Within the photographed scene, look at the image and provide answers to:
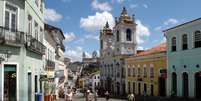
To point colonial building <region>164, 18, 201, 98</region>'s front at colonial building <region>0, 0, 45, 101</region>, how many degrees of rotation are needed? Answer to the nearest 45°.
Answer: approximately 45° to its left

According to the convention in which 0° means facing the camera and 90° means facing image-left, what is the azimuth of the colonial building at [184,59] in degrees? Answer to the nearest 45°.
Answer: approximately 45°
